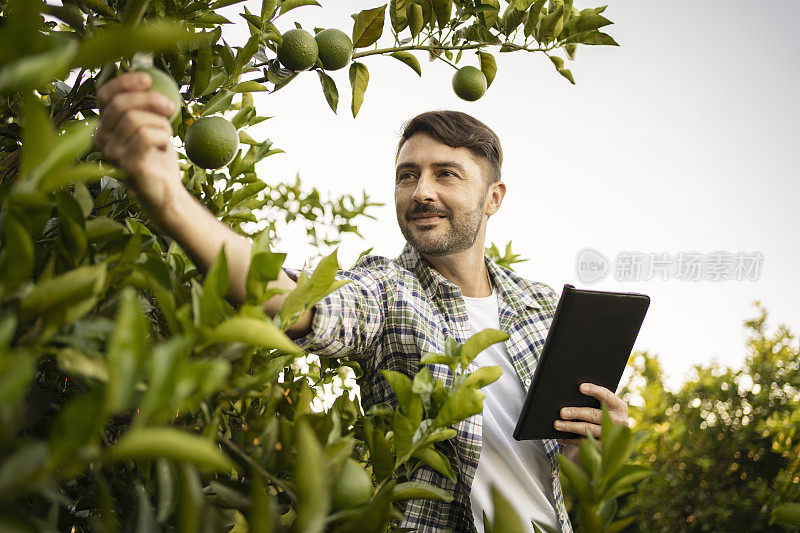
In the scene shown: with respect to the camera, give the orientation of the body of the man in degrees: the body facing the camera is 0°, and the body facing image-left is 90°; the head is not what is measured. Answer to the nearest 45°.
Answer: approximately 0°

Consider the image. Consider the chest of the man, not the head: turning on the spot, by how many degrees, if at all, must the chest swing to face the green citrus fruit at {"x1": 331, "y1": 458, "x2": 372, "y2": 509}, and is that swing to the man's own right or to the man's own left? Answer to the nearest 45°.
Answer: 0° — they already face it

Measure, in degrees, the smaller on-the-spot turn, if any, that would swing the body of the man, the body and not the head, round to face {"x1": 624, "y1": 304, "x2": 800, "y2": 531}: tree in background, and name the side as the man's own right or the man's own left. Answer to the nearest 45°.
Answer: approximately 135° to the man's own left

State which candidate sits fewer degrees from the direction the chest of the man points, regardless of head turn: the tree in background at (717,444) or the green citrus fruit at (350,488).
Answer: the green citrus fruit
